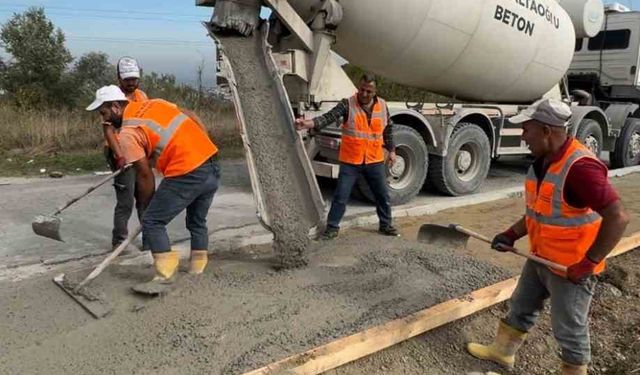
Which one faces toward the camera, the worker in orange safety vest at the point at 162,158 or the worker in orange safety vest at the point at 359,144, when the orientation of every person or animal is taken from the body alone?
the worker in orange safety vest at the point at 359,144

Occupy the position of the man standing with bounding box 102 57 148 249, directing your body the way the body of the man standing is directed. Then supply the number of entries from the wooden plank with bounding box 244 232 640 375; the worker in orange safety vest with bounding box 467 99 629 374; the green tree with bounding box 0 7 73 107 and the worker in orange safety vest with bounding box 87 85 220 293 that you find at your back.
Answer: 1

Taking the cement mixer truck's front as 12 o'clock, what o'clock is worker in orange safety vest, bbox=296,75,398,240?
The worker in orange safety vest is roughly at 5 o'clock from the cement mixer truck.

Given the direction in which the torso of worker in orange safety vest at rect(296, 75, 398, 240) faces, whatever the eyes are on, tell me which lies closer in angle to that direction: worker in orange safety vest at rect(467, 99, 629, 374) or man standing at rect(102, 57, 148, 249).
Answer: the worker in orange safety vest

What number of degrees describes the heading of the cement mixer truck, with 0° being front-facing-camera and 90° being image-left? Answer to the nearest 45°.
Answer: approximately 225°

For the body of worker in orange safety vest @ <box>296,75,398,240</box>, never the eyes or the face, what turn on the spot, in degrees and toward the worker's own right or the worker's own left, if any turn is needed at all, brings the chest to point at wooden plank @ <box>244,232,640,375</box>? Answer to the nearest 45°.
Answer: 0° — they already face it

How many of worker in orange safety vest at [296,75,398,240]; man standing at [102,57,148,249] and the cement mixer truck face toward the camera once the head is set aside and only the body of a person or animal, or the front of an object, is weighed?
2

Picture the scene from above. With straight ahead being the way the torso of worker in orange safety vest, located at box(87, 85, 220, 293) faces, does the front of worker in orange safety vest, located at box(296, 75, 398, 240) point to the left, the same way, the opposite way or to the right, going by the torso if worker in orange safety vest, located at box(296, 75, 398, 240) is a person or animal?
to the left

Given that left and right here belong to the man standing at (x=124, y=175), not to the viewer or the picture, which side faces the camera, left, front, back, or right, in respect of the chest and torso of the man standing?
front

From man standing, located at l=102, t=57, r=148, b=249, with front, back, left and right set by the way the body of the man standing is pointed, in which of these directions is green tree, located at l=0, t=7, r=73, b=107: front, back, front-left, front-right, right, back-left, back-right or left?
back

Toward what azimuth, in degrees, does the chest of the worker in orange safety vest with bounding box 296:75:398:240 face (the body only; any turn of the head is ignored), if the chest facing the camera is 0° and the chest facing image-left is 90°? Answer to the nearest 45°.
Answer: approximately 0°

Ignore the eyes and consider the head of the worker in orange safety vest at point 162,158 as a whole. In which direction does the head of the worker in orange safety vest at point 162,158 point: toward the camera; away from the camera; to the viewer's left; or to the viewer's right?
to the viewer's left

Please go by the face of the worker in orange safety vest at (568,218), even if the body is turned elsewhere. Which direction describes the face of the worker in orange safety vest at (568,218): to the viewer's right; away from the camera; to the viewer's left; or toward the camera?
to the viewer's left

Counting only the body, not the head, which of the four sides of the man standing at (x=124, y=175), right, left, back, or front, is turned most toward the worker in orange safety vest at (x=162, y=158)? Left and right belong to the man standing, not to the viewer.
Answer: front

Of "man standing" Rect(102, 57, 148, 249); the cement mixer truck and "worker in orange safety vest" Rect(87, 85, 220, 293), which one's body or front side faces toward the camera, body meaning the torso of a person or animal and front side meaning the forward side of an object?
the man standing

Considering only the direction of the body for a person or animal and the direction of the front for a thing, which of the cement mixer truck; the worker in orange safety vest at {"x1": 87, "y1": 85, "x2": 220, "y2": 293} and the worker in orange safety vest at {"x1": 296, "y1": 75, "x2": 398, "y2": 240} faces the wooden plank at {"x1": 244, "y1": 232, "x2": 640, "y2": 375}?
the worker in orange safety vest at {"x1": 296, "y1": 75, "x2": 398, "y2": 240}

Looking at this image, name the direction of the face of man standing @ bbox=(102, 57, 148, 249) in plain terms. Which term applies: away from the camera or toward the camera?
toward the camera
